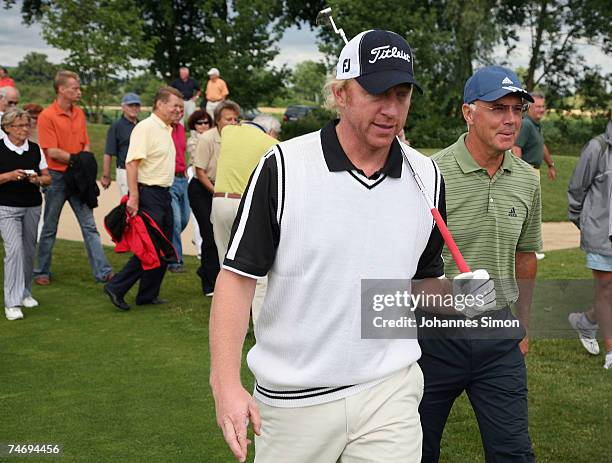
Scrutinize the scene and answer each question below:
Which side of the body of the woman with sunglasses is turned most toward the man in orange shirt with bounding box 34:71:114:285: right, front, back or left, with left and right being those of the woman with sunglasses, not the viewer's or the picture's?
right

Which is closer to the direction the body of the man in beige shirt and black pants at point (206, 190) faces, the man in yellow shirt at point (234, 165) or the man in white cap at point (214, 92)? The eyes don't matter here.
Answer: the man in yellow shirt

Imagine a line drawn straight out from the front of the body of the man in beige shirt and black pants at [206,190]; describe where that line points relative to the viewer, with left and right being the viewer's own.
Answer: facing the viewer and to the right of the viewer

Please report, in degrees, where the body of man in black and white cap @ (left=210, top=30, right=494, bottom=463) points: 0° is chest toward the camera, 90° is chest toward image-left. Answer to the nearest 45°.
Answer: approximately 315°

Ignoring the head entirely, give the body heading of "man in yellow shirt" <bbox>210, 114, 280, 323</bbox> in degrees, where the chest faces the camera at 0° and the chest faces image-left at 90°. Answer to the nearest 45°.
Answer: approximately 225°

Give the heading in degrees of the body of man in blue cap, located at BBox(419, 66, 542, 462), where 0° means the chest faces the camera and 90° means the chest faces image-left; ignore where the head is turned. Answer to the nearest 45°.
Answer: approximately 315°

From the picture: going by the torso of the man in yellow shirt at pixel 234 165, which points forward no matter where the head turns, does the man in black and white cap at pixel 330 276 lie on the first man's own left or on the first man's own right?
on the first man's own right
